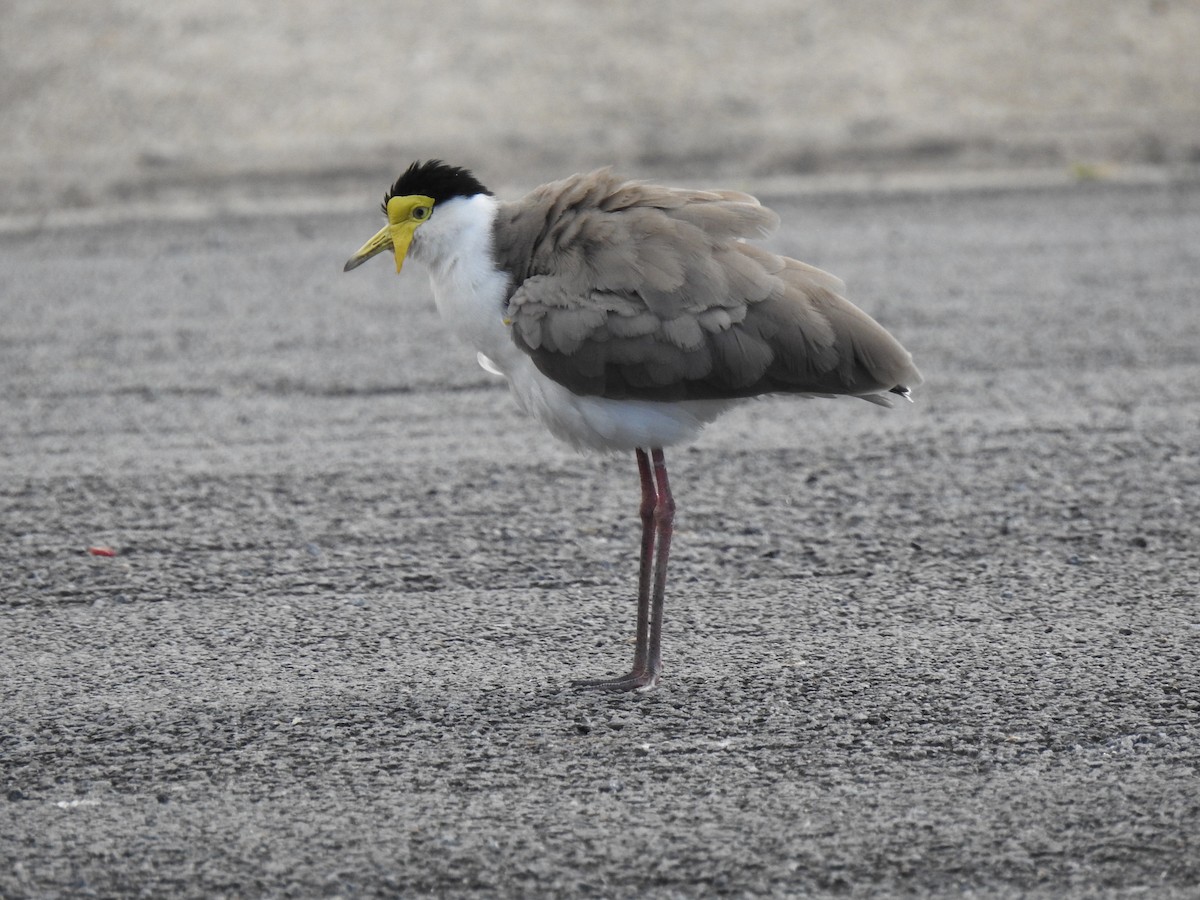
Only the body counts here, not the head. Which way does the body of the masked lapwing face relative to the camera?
to the viewer's left
